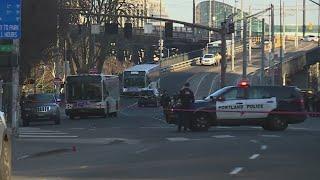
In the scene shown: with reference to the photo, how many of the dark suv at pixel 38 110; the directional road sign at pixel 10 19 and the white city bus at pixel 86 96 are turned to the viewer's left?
0

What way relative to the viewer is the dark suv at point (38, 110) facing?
toward the camera

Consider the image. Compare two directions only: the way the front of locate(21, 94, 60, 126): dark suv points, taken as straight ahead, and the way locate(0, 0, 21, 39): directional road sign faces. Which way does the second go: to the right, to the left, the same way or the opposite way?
the same way

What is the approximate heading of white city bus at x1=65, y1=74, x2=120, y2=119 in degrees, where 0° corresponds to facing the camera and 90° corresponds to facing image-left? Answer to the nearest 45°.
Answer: approximately 0°

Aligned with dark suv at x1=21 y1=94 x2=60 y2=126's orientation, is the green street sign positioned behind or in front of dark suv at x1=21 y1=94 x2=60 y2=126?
in front

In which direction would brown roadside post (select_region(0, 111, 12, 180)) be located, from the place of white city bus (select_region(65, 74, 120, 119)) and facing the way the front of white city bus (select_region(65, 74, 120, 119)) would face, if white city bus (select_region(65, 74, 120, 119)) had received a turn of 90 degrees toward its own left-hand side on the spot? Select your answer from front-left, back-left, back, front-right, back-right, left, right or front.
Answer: right

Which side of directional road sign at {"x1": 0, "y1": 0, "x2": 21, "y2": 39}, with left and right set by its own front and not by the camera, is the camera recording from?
front

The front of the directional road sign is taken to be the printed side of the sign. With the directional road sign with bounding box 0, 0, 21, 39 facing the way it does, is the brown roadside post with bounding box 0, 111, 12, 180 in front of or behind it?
in front

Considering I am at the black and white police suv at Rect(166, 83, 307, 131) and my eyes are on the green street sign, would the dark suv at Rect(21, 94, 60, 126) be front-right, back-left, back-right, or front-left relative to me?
front-right

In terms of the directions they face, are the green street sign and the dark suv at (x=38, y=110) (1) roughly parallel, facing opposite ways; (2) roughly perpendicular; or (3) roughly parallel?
roughly parallel

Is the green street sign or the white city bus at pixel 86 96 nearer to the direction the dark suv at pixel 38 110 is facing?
the green street sign

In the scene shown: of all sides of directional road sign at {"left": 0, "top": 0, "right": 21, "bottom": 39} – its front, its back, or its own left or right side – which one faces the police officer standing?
left

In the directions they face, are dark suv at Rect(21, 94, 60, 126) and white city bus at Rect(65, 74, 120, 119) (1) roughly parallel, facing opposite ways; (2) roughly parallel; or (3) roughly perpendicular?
roughly parallel

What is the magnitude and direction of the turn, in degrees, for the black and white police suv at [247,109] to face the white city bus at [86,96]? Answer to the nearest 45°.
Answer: approximately 45° to its right
